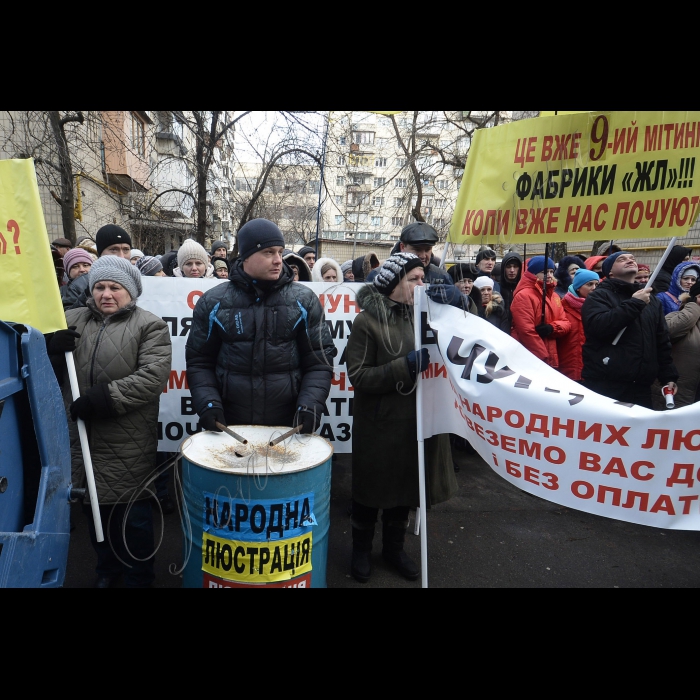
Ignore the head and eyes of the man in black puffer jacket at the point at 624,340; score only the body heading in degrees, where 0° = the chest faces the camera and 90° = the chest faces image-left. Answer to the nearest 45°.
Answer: approximately 315°

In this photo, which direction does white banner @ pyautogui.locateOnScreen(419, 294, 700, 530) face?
toward the camera

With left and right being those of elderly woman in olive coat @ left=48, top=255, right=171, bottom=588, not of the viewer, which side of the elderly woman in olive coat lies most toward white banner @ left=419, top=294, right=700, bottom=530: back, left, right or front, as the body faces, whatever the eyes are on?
left

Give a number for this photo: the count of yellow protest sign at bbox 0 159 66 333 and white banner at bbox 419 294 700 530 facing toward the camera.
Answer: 2

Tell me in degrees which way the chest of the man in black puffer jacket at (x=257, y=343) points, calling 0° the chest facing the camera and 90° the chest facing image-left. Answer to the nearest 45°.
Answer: approximately 0°

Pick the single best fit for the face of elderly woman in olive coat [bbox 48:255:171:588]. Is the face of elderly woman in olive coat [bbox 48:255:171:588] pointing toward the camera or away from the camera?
toward the camera

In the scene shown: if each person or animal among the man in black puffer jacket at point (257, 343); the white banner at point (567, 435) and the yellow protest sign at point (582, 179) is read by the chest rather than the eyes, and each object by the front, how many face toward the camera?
3

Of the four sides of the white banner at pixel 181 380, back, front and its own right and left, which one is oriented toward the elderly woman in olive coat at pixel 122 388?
front

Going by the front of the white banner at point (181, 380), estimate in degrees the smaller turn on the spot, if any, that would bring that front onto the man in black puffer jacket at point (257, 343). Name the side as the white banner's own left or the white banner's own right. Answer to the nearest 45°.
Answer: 0° — it already faces them

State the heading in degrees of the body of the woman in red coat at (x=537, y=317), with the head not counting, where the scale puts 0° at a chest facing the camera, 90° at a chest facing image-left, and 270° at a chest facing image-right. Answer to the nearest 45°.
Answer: approximately 315°

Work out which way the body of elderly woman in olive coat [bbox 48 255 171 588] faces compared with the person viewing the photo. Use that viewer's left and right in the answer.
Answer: facing the viewer and to the left of the viewer

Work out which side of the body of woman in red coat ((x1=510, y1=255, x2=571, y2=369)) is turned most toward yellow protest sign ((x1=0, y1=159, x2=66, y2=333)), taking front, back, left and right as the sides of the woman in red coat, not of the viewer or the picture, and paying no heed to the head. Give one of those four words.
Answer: right

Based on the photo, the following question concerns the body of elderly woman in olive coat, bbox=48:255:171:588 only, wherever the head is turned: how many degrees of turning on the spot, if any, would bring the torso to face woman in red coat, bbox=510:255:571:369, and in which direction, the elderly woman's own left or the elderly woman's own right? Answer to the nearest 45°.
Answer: approximately 135° to the elderly woman's own left

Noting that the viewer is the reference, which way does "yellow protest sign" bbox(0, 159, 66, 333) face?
facing the viewer

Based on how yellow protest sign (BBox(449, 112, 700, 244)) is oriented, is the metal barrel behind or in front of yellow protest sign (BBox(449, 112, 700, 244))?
in front
